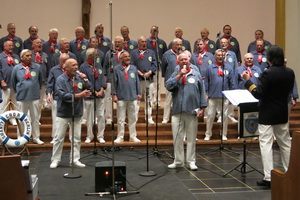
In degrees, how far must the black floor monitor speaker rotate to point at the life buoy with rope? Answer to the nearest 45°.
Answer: approximately 45° to its left

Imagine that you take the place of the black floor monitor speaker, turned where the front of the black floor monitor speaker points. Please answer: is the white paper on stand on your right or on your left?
on your right

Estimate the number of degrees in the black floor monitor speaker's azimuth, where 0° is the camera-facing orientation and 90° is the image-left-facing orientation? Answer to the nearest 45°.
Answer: approximately 180°

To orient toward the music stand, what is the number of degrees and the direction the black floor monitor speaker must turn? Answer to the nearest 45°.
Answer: approximately 90° to its right
